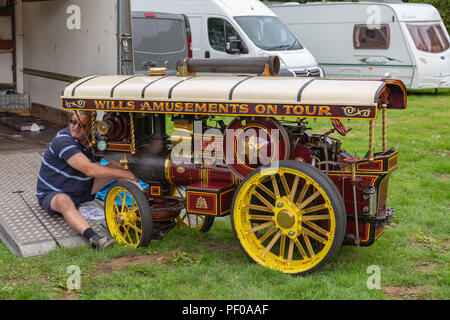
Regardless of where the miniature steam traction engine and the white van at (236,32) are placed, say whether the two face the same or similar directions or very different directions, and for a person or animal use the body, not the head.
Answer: very different directions

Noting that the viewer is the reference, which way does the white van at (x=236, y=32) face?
facing the viewer and to the right of the viewer

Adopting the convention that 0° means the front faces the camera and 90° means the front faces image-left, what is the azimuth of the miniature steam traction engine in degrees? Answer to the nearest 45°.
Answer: approximately 135°

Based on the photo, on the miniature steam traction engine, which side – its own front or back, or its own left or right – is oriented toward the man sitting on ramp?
front

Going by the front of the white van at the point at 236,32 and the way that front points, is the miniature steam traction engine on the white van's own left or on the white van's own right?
on the white van's own right

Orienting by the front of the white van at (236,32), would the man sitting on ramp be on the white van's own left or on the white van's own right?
on the white van's own right
